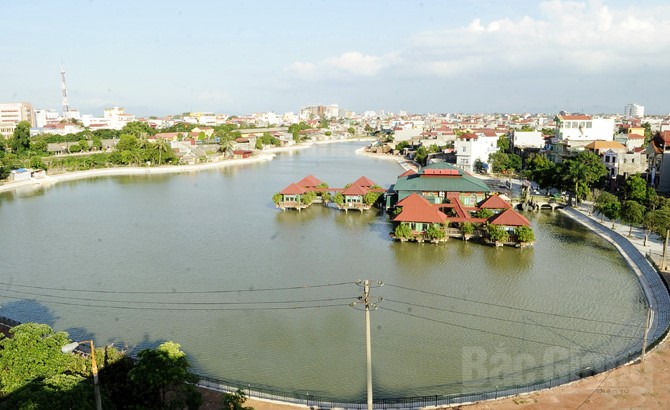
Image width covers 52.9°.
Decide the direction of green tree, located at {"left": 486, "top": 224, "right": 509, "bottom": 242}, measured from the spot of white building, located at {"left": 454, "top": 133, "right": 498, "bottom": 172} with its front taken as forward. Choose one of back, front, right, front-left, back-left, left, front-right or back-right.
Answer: front-left

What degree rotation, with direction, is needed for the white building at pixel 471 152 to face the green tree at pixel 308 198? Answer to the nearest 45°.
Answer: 0° — it already faces it

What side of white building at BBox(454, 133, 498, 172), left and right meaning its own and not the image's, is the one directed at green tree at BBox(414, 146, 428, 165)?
right

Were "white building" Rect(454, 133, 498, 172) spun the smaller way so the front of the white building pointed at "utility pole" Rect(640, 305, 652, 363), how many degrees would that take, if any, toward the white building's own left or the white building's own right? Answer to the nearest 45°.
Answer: approximately 45° to the white building's own left

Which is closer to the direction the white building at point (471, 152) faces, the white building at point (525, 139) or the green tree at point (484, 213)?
the green tree

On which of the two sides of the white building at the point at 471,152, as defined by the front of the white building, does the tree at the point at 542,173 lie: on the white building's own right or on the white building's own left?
on the white building's own left

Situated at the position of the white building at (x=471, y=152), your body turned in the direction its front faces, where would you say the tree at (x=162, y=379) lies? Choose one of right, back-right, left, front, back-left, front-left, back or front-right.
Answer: front-left

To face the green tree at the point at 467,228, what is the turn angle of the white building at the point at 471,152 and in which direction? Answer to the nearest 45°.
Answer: approximately 45° to its left

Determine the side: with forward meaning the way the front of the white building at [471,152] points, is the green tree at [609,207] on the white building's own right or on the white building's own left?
on the white building's own left

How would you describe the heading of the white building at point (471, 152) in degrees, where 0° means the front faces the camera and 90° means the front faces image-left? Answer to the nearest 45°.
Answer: approximately 45°

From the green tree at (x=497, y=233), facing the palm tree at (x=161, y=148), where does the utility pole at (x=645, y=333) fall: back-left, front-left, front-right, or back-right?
back-left

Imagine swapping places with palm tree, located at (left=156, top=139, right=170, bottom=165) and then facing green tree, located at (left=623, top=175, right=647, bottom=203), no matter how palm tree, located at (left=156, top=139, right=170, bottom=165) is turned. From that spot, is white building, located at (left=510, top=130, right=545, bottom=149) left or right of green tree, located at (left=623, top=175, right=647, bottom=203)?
left
